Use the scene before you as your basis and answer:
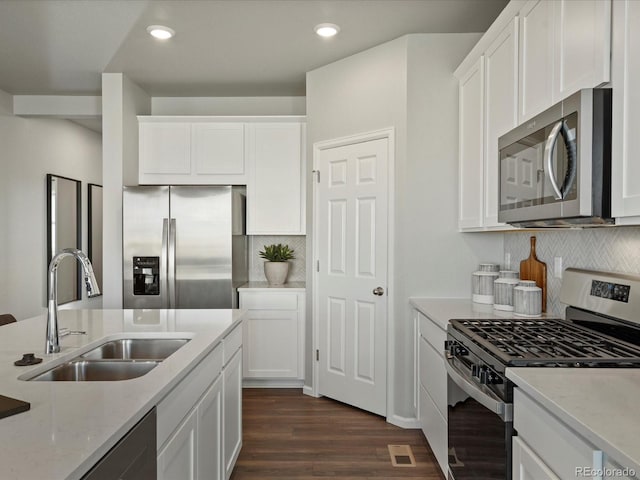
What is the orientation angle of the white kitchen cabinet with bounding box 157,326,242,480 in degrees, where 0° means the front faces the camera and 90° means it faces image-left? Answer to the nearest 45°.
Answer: approximately 270°

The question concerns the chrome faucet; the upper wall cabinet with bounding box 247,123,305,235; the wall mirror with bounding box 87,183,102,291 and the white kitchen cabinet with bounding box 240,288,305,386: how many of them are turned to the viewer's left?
0

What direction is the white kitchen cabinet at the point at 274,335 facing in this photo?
toward the camera

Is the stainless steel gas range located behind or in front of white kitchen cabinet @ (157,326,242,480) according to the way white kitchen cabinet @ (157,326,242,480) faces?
in front

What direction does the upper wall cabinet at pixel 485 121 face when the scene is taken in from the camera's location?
facing to the left of the viewer

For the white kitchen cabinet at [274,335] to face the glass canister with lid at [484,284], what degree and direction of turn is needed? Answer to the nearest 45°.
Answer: approximately 45° to its left

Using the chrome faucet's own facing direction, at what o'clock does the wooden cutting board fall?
The wooden cutting board is roughly at 12 o'clock from the chrome faucet.

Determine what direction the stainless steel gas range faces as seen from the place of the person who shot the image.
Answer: facing the viewer and to the left of the viewer

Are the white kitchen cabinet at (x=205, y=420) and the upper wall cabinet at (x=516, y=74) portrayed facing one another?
yes

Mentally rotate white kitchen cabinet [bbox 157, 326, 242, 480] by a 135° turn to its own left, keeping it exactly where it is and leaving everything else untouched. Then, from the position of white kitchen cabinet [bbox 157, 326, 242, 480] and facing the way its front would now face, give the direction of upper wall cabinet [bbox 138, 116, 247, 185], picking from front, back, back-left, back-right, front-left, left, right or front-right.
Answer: front-right

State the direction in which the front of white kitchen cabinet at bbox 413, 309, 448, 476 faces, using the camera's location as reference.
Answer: facing to the left of the viewer

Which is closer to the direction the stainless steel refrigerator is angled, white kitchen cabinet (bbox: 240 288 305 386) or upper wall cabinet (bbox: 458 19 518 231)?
the upper wall cabinet

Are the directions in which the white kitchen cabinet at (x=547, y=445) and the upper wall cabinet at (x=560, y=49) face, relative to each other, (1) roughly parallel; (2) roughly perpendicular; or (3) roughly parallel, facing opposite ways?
roughly parallel

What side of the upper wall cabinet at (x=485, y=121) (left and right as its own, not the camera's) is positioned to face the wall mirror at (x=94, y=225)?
front

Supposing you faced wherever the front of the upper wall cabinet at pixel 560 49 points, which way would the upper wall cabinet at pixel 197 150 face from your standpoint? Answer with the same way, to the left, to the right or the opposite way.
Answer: to the left
